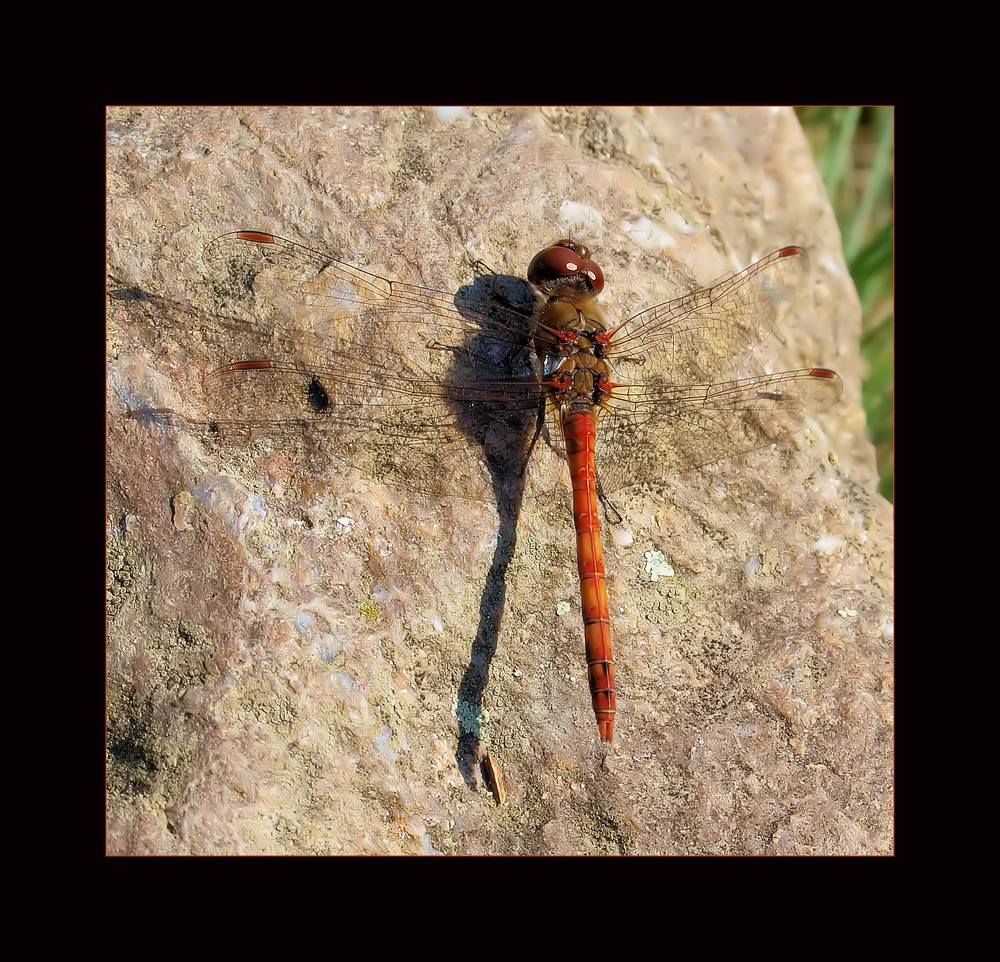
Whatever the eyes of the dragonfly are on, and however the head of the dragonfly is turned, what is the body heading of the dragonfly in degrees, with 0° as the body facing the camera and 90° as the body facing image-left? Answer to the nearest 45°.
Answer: approximately 180°
